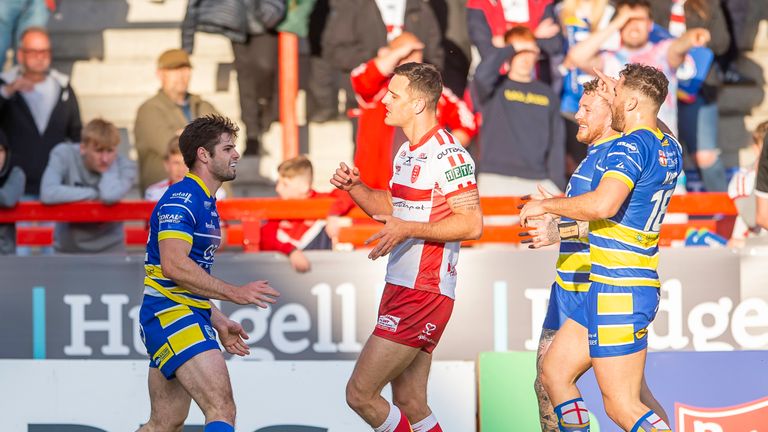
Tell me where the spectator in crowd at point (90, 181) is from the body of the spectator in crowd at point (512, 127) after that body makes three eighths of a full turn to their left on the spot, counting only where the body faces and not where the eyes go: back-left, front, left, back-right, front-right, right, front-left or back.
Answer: back-left

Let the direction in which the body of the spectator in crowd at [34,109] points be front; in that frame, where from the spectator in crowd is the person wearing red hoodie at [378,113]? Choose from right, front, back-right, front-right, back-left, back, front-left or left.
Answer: front-left

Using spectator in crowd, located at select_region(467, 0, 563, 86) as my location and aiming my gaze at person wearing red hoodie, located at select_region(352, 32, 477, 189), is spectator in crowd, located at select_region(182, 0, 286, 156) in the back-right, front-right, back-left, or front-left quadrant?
front-right

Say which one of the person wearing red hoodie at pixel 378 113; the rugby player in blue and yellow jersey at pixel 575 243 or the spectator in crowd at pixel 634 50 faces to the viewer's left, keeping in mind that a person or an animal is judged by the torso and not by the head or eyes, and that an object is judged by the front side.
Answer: the rugby player in blue and yellow jersey

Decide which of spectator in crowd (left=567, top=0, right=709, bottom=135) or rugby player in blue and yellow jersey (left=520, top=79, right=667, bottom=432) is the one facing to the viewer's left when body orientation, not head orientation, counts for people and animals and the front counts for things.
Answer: the rugby player in blue and yellow jersey

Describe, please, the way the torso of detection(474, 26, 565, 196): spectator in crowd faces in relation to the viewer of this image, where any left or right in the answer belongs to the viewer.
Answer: facing the viewer

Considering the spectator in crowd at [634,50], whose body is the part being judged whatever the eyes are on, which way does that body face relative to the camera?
toward the camera

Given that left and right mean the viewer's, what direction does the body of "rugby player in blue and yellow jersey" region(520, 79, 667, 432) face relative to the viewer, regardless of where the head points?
facing to the left of the viewer

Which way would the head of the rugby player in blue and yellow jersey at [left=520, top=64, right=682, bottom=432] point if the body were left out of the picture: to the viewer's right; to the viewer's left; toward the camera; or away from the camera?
to the viewer's left

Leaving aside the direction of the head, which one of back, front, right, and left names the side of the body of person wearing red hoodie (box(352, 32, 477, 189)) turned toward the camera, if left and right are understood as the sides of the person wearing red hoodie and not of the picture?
front

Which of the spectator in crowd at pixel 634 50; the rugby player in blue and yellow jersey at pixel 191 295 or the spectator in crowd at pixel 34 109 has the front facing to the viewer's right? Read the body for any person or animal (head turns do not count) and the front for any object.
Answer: the rugby player in blue and yellow jersey

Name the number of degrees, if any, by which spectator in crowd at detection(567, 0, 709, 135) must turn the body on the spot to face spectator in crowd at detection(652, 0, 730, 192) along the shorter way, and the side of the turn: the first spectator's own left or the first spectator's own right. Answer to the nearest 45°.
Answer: approximately 135° to the first spectator's own left
